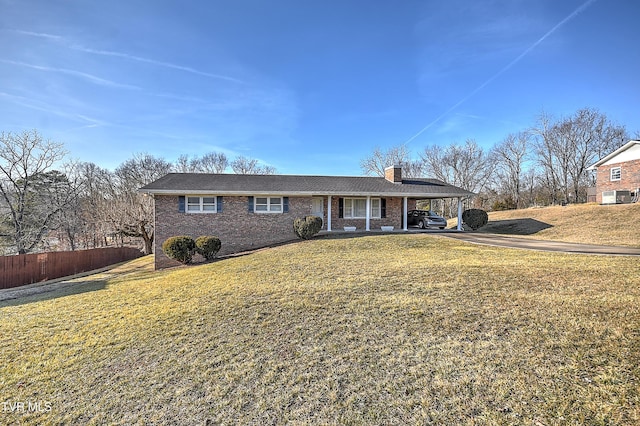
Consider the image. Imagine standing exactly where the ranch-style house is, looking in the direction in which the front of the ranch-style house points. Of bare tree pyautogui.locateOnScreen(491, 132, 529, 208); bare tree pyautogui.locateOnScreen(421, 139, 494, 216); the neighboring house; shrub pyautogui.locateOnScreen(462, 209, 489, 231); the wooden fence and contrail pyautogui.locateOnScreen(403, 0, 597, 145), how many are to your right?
1

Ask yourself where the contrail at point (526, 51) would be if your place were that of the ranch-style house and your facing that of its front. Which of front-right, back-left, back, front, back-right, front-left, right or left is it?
left

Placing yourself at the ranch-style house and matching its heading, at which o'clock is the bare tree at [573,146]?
The bare tree is roughly at 8 o'clock from the ranch-style house.

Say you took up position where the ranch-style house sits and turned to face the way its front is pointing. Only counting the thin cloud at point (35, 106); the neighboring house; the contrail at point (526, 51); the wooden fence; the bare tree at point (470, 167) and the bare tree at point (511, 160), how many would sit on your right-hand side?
2

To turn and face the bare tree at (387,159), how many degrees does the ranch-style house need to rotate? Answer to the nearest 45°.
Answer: approximately 135° to its left

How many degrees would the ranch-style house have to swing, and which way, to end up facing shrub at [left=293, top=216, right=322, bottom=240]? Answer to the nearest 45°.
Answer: approximately 45° to its left

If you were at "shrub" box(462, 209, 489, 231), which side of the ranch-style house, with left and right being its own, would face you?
left

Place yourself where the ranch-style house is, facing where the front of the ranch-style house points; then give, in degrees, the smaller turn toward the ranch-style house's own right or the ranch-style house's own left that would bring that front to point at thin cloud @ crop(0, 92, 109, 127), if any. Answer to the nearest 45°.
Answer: approximately 90° to the ranch-style house's own right

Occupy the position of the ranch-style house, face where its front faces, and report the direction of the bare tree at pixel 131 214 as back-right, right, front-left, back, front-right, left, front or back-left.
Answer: back-right

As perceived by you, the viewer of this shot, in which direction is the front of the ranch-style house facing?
facing the viewer

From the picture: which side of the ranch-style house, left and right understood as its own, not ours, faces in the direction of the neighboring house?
left

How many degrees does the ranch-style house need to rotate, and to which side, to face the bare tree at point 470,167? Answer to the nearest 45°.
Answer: approximately 135° to its left

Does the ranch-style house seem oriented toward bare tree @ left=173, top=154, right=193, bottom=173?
no

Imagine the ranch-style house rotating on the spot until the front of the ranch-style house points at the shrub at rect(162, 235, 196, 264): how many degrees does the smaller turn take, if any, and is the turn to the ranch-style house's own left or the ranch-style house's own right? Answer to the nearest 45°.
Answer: approximately 45° to the ranch-style house's own right

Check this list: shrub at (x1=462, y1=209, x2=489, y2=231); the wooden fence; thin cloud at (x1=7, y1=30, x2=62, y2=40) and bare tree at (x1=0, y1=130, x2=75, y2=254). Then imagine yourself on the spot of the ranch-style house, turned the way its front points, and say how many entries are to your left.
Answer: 1
